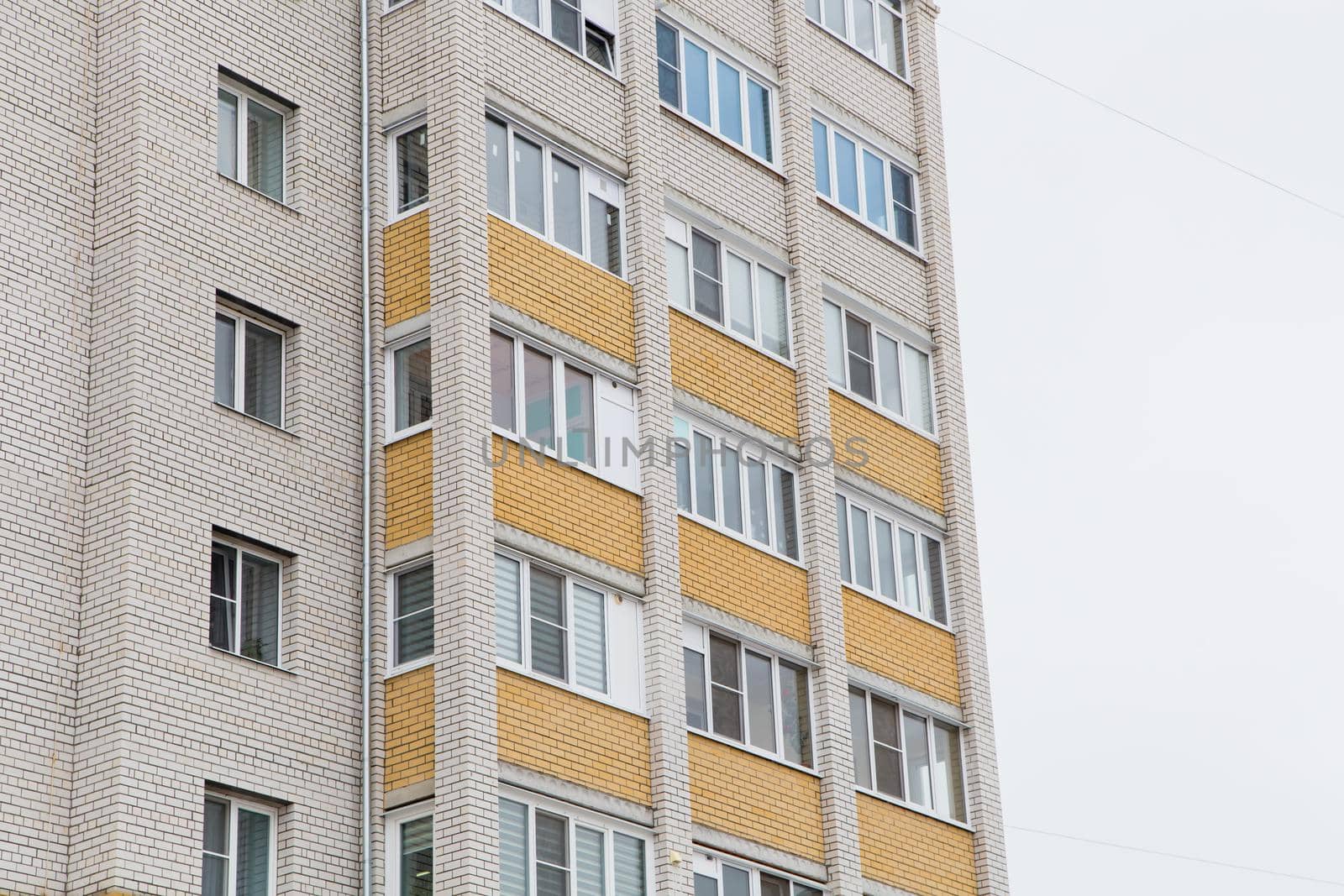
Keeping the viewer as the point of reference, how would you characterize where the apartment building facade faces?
facing the viewer and to the right of the viewer
